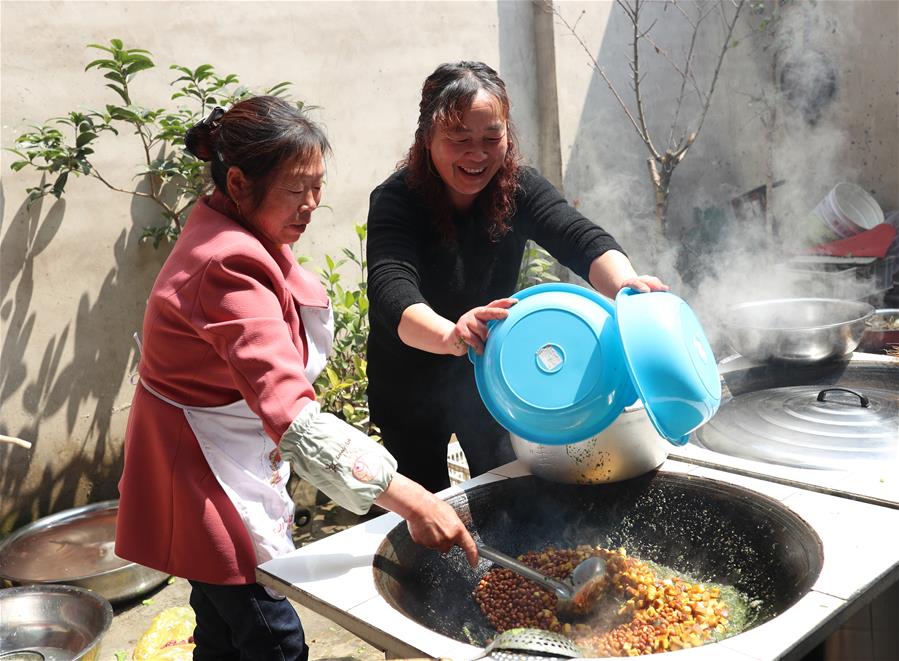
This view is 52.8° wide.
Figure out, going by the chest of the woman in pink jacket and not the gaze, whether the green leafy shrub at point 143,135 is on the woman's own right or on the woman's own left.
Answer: on the woman's own left

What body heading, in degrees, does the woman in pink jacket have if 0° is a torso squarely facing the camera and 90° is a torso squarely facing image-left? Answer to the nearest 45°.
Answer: approximately 270°

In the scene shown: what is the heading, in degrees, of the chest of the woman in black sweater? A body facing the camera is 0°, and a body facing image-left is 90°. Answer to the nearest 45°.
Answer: approximately 315°

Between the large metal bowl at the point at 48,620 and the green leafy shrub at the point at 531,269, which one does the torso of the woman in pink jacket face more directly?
the green leafy shrub

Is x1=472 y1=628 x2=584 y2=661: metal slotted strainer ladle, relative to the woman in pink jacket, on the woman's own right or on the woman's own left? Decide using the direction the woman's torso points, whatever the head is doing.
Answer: on the woman's own right

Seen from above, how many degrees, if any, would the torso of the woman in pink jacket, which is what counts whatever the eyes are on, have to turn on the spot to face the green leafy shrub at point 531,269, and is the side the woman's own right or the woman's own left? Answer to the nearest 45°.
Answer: approximately 45° to the woman's own left

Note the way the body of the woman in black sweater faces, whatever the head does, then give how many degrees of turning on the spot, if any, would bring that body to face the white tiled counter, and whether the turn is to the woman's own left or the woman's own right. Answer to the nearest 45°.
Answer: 0° — they already face it

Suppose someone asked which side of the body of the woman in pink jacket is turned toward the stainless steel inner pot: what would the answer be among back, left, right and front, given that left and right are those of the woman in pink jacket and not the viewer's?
front

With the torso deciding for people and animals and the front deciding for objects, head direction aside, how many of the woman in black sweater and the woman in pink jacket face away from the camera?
0

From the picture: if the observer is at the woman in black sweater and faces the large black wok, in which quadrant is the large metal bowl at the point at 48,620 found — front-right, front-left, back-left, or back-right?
back-right

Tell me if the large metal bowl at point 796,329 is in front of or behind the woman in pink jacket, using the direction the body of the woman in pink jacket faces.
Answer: in front

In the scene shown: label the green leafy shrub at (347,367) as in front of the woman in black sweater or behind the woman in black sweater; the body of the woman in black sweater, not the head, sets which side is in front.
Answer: behind
